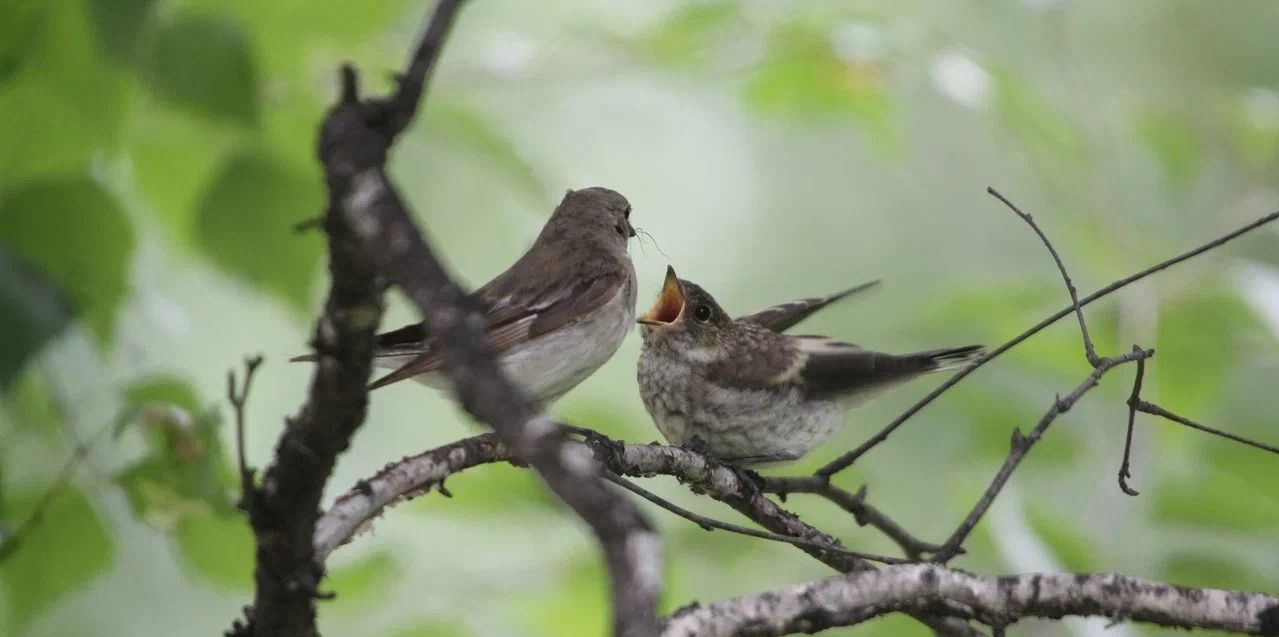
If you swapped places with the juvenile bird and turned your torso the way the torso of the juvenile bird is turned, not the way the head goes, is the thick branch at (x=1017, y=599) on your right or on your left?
on your left

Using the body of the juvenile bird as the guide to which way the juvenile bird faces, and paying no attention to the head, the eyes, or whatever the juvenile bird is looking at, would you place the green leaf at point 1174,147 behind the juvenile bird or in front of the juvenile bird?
behind

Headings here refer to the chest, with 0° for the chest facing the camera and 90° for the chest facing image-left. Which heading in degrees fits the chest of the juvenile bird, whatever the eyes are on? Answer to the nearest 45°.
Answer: approximately 90°

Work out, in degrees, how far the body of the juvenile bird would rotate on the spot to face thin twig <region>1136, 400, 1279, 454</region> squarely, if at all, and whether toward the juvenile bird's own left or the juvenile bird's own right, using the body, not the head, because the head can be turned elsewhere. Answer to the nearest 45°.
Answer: approximately 135° to the juvenile bird's own left

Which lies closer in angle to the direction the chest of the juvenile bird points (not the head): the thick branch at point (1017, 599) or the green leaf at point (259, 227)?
the green leaf

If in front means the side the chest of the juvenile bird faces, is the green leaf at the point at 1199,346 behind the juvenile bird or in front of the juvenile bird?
behind

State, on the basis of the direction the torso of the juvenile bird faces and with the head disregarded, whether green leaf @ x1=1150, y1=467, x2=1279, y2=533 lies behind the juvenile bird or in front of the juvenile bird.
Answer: behind

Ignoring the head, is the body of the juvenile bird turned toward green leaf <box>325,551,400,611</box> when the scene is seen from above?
no
